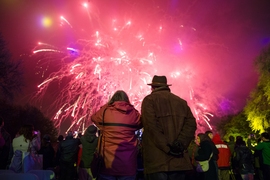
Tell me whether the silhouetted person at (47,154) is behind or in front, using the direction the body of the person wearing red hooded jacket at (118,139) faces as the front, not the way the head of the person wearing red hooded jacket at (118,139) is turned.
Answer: in front

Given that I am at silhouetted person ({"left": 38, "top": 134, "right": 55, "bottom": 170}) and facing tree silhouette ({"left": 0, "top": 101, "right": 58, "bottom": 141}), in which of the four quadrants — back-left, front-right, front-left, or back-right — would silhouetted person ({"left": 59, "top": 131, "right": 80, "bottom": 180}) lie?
back-right

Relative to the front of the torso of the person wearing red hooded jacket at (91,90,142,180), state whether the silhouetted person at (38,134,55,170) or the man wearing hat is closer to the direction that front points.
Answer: the silhouetted person

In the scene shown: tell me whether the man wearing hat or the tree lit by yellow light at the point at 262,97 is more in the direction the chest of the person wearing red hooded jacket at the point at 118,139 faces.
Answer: the tree lit by yellow light

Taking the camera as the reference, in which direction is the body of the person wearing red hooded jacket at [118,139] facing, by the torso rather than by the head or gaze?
away from the camera

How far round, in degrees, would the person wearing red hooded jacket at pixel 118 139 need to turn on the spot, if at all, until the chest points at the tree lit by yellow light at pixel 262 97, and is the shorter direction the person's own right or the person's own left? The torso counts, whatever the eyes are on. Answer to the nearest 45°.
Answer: approximately 45° to the person's own right

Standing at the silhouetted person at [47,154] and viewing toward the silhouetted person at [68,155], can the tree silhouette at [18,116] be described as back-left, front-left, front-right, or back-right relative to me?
back-left

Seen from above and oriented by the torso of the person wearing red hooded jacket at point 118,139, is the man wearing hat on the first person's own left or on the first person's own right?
on the first person's own right

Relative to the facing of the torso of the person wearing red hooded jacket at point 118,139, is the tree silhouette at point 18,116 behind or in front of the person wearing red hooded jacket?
in front

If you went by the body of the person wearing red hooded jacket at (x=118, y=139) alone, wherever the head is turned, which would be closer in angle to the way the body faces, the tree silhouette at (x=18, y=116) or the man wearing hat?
the tree silhouette

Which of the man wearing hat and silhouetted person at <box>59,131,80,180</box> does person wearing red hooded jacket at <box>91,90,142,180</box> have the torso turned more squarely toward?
the silhouetted person

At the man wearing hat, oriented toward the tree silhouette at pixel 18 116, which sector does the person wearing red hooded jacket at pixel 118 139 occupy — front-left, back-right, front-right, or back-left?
front-left
